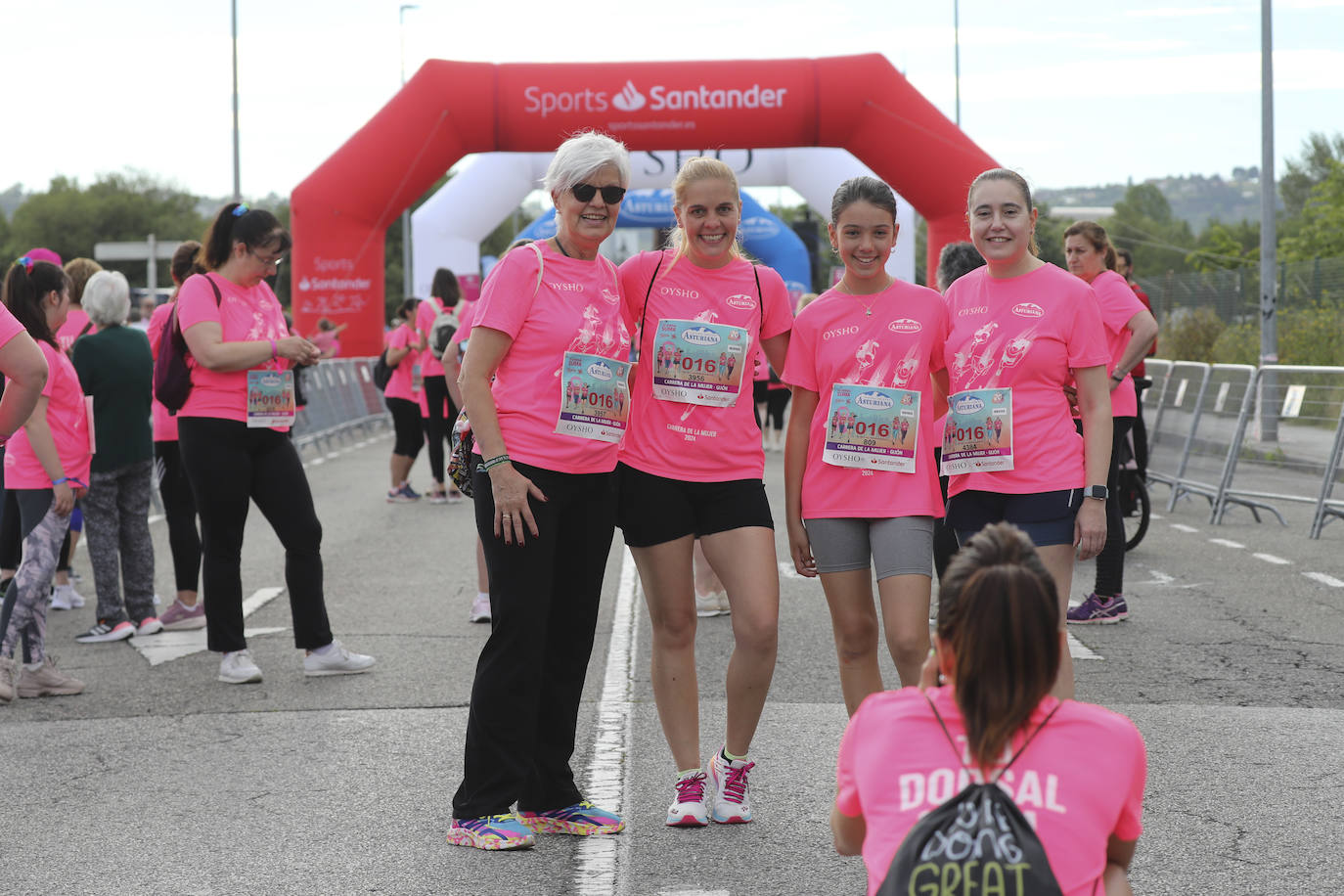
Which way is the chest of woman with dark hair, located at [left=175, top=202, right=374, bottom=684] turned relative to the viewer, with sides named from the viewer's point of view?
facing the viewer and to the right of the viewer

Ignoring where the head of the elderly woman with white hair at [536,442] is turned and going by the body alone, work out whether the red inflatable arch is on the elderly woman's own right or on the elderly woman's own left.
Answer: on the elderly woman's own left

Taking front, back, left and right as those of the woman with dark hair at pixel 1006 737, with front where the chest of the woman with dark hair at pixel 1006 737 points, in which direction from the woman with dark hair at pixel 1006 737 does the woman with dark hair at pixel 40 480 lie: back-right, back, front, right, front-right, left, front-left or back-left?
front-left

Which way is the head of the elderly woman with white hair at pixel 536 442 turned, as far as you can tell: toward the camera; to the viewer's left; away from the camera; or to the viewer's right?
toward the camera

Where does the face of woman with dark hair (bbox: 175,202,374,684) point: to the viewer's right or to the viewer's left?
to the viewer's right

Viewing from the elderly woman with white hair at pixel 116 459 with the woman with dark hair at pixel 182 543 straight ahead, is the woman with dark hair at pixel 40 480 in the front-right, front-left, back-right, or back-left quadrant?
back-right

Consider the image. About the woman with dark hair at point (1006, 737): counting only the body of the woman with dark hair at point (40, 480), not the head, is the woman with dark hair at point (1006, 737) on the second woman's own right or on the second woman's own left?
on the second woman's own right

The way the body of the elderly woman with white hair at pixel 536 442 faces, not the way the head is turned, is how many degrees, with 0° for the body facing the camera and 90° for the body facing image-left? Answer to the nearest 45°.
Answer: approximately 315°

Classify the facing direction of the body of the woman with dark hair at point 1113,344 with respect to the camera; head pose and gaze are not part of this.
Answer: to the viewer's left

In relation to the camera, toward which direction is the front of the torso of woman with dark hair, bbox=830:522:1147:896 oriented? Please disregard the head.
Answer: away from the camera

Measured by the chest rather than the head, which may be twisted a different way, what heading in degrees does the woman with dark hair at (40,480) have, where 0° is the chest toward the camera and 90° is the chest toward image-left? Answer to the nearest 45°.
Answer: approximately 270°

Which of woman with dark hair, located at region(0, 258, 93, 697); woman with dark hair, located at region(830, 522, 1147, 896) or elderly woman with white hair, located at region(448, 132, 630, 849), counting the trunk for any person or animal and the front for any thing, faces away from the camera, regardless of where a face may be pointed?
woman with dark hair, located at region(830, 522, 1147, 896)

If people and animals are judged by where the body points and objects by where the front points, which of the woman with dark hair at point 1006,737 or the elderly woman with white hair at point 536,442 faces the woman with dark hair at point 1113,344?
the woman with dark hair at point 1006,737

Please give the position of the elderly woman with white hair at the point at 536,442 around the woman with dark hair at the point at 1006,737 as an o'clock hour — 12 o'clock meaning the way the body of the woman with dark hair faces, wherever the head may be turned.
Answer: The elderly woman with white hair is roughly at 11 o'clock from the woman with dark hair.
